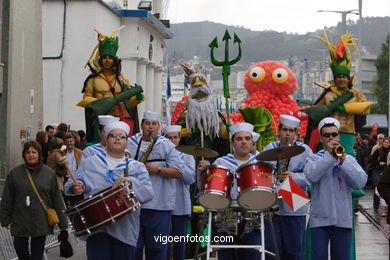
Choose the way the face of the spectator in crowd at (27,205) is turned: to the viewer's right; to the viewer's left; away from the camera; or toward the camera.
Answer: toward the camera

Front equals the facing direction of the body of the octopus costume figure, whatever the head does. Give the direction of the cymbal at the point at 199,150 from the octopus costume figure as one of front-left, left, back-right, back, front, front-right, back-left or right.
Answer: front

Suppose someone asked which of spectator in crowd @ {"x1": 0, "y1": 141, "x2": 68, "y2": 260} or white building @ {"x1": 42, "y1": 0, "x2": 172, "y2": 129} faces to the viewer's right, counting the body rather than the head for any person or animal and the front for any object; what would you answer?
the white building

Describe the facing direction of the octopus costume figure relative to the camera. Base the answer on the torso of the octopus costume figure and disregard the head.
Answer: toward the camera

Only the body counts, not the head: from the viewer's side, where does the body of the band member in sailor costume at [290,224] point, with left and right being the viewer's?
facing the viewer

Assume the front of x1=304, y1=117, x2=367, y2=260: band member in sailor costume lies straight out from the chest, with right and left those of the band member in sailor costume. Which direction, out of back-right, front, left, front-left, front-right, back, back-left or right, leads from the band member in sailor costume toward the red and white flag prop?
front-right

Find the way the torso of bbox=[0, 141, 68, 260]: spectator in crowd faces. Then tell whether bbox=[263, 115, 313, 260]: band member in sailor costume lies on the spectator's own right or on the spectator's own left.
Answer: on the spectator's own left

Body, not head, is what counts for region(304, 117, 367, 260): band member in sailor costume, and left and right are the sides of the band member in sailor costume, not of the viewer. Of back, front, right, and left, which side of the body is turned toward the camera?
front

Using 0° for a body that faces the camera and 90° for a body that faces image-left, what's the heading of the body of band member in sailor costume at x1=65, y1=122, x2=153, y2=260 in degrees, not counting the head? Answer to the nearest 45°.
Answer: approximately 0°

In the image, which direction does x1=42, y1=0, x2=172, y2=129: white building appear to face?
to the viewer's right

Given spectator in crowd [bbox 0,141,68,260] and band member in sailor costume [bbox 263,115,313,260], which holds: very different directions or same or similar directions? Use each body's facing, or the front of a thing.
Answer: same or similar directions

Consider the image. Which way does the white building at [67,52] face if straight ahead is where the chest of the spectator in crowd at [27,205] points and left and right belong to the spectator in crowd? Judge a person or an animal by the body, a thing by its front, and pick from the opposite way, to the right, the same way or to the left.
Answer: to the left

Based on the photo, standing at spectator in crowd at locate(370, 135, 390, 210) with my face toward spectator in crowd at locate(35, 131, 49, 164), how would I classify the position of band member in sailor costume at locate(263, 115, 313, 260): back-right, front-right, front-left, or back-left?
front-left

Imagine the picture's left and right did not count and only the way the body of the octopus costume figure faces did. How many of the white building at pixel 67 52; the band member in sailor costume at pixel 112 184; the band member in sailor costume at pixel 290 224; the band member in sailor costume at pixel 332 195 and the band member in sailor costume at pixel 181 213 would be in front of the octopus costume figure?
4

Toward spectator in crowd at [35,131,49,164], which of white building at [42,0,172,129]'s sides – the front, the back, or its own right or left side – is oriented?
right

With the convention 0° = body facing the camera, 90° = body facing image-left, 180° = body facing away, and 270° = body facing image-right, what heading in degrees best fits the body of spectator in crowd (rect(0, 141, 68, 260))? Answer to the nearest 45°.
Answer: approximately 0°
